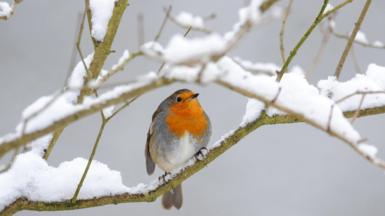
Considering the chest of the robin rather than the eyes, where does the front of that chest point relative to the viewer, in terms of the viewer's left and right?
facing the viewer and to the right of the viewer

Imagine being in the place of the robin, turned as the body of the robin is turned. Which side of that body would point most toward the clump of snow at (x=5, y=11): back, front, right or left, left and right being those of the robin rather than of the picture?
right
